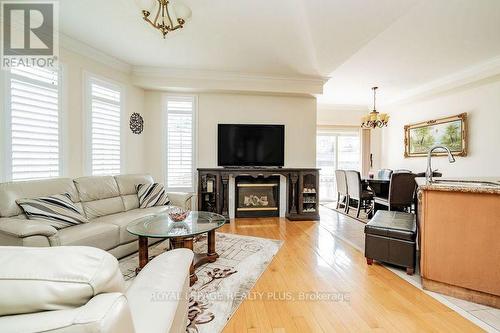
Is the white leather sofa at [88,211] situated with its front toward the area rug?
yes

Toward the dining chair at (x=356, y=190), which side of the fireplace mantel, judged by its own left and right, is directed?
left

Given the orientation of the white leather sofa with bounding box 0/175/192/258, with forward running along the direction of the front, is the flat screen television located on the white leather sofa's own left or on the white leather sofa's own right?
on the white leather sofa's own left

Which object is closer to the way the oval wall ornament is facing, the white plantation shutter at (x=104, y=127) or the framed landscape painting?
the framed landscape painting

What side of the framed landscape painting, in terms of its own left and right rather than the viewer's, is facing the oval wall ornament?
front

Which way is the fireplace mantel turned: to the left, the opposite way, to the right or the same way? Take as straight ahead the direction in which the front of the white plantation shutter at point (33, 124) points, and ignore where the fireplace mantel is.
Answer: to the right

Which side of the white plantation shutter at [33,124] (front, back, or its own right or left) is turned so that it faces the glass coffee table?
front

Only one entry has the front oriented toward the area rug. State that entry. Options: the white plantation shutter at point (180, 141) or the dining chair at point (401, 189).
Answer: the white plantation shutter

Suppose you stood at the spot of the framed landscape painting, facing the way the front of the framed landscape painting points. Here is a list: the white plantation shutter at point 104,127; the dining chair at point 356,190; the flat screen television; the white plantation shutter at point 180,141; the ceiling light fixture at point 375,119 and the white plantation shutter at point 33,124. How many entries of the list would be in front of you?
6

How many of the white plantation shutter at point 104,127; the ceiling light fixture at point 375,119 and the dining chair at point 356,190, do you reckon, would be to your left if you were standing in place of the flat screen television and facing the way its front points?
2

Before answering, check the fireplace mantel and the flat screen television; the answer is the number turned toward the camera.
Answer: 2

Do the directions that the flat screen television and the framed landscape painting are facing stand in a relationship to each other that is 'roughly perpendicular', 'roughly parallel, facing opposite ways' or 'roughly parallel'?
roughly perpendicular

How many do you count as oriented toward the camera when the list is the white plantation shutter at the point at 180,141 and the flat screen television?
2
